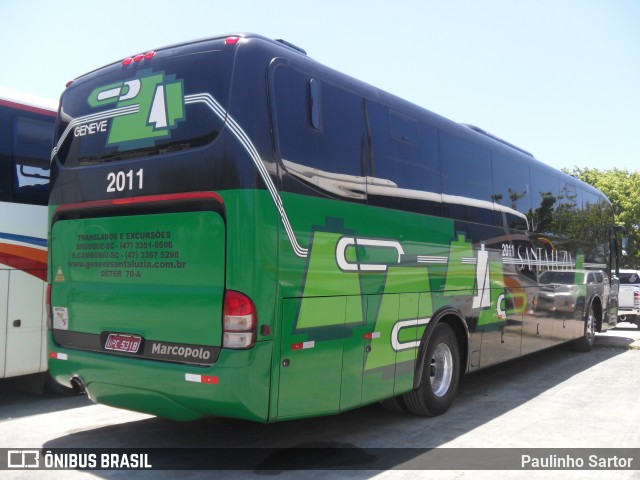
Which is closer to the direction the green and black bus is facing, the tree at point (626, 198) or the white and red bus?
the tree

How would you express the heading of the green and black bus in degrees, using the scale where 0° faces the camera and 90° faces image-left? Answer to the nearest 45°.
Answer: approximately 225°

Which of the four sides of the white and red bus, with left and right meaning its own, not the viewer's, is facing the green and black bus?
right

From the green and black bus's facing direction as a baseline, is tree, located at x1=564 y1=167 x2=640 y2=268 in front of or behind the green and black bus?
in front

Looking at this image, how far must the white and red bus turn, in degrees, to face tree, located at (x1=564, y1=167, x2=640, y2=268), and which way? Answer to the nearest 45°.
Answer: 0° — it already faces it

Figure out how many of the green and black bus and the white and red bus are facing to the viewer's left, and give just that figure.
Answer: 0

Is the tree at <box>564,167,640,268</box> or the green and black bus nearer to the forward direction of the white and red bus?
the tree

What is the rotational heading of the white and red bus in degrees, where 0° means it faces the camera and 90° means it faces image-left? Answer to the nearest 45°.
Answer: approximately 225°
